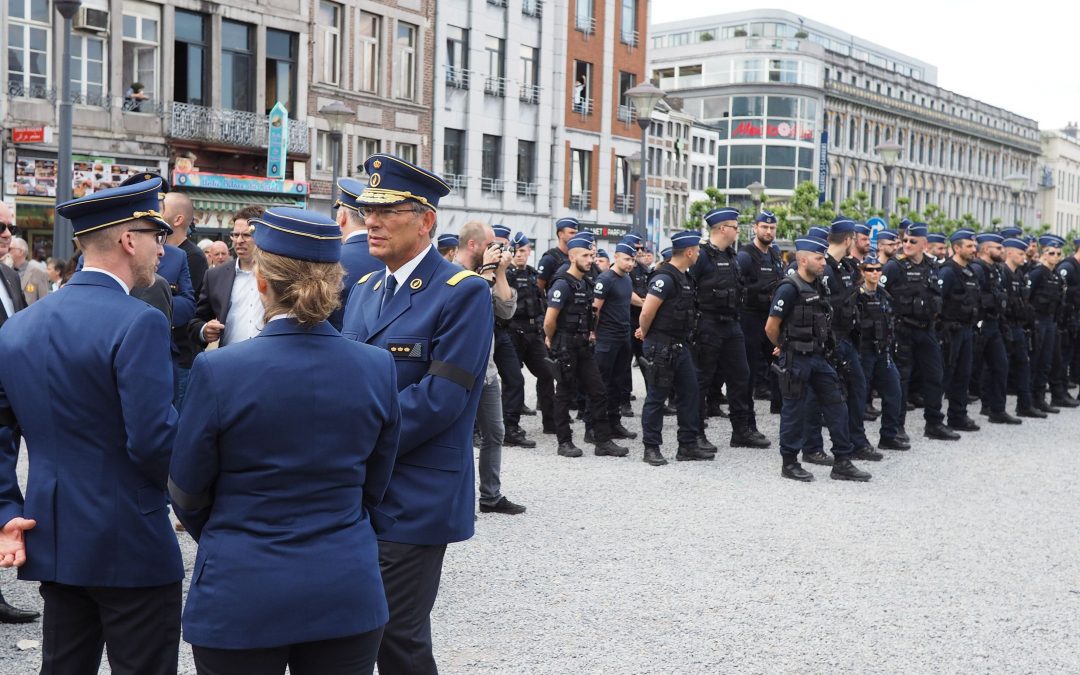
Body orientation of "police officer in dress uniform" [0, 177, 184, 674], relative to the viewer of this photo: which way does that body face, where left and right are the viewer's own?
facing away from the viewer and to the right of the viewer

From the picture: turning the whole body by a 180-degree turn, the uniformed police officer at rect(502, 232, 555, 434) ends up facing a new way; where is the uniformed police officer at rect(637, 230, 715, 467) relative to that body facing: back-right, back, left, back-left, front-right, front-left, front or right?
back-right

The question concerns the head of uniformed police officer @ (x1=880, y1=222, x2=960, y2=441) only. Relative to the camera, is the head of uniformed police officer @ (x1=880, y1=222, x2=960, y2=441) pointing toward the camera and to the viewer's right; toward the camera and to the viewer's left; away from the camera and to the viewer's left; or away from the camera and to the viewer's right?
toward the camera and to the viewer's left

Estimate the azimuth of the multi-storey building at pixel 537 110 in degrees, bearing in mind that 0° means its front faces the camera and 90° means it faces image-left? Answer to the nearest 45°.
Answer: approximately 315°

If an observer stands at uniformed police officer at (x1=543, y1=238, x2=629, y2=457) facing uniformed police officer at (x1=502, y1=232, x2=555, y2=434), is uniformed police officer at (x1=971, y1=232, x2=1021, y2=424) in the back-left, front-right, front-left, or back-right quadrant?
back-right

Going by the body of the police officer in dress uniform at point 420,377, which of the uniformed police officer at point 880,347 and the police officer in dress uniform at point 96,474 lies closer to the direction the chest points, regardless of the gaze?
the police officer in dress uniform

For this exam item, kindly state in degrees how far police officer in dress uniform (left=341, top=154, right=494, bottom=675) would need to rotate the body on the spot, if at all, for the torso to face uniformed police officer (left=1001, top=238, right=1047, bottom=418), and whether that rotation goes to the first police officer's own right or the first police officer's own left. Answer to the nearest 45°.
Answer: approximately 180°

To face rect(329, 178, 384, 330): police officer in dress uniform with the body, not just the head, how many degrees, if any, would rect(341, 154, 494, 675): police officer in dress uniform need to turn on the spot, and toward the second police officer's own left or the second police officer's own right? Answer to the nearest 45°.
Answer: approximately 135° to the second police officer's own right

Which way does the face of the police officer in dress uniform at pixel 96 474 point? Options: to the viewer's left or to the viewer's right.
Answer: to the viewer's right

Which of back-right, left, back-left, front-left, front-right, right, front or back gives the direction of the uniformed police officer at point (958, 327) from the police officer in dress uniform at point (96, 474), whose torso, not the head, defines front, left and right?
front
